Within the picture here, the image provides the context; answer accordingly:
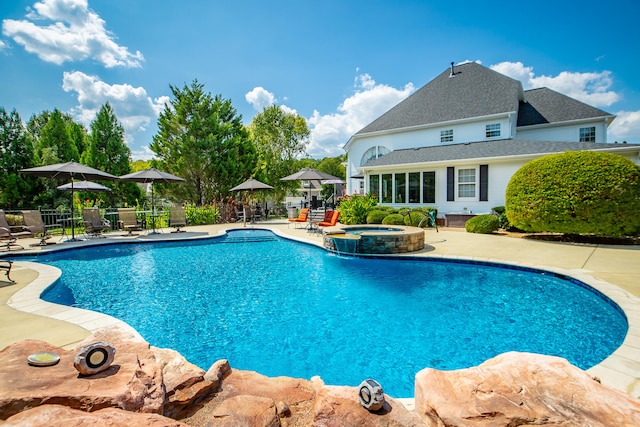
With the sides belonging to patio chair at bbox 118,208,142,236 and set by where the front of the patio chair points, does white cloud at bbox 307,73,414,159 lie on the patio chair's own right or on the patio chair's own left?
on the patio chair's own left

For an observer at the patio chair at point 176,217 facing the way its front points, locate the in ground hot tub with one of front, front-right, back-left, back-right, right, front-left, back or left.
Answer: front-left

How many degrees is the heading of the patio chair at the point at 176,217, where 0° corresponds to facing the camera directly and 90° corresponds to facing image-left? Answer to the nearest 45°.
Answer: approximately 0°

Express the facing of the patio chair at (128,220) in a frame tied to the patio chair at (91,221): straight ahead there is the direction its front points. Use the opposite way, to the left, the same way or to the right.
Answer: the same way

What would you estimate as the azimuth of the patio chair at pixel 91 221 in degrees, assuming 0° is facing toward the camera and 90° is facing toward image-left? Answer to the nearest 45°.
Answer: approximately 315°

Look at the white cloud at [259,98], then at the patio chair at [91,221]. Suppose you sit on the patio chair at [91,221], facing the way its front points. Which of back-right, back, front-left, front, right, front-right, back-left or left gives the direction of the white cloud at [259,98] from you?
left

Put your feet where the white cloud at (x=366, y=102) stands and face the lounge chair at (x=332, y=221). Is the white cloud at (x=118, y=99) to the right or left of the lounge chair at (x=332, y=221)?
right

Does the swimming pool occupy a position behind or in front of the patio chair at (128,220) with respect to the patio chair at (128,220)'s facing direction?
in front
